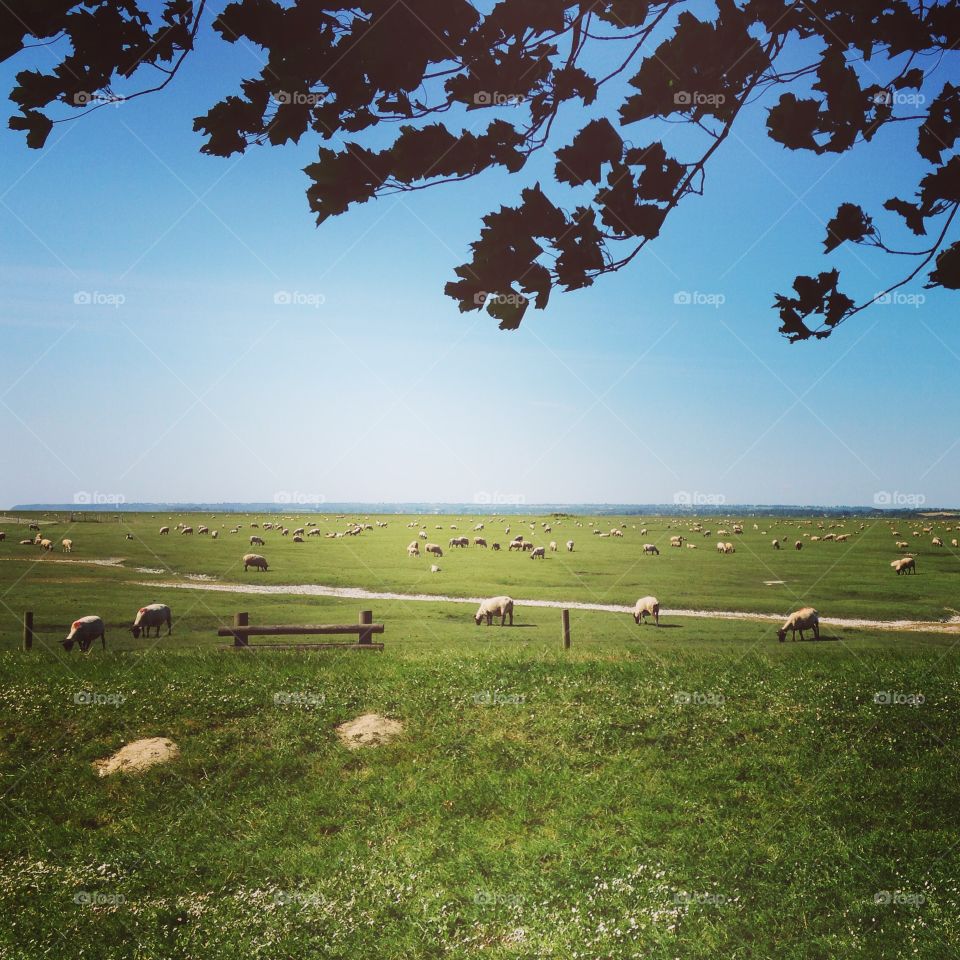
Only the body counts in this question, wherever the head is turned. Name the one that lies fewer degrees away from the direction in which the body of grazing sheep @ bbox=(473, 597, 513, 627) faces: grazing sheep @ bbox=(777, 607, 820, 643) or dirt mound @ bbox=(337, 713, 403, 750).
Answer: the dirt mound

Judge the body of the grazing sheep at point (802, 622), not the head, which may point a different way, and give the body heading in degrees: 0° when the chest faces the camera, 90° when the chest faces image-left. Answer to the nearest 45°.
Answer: approximately 90°

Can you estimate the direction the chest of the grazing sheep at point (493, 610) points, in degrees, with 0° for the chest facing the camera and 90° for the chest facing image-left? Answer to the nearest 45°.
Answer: approximately 90°

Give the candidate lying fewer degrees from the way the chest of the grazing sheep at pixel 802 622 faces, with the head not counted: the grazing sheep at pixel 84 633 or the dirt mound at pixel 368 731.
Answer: the grazing sheep

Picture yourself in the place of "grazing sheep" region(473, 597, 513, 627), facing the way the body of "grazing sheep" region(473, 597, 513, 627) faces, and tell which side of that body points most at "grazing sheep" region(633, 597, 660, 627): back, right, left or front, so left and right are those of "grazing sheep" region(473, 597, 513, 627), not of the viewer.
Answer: back

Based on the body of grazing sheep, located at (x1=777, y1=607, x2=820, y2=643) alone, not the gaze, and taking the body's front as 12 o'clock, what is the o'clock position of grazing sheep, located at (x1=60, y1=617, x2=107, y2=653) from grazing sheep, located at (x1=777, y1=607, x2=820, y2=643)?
grazing sheep, located at (x1=60, y1=617, x2=107, y2=653) is roughly at 11 o'clock from grazing sheep, located at (x1=777, y1=607, x2=820, y2=643).

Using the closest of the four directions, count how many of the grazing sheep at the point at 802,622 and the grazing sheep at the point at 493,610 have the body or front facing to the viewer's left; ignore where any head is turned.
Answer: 2

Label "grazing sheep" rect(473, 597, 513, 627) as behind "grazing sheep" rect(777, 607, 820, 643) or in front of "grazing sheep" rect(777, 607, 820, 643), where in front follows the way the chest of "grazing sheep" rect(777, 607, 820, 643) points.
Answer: in front

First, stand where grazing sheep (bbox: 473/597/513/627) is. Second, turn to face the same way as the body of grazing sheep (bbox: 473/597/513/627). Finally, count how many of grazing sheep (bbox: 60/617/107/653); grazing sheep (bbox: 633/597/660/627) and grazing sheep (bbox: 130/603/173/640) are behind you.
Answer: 1
